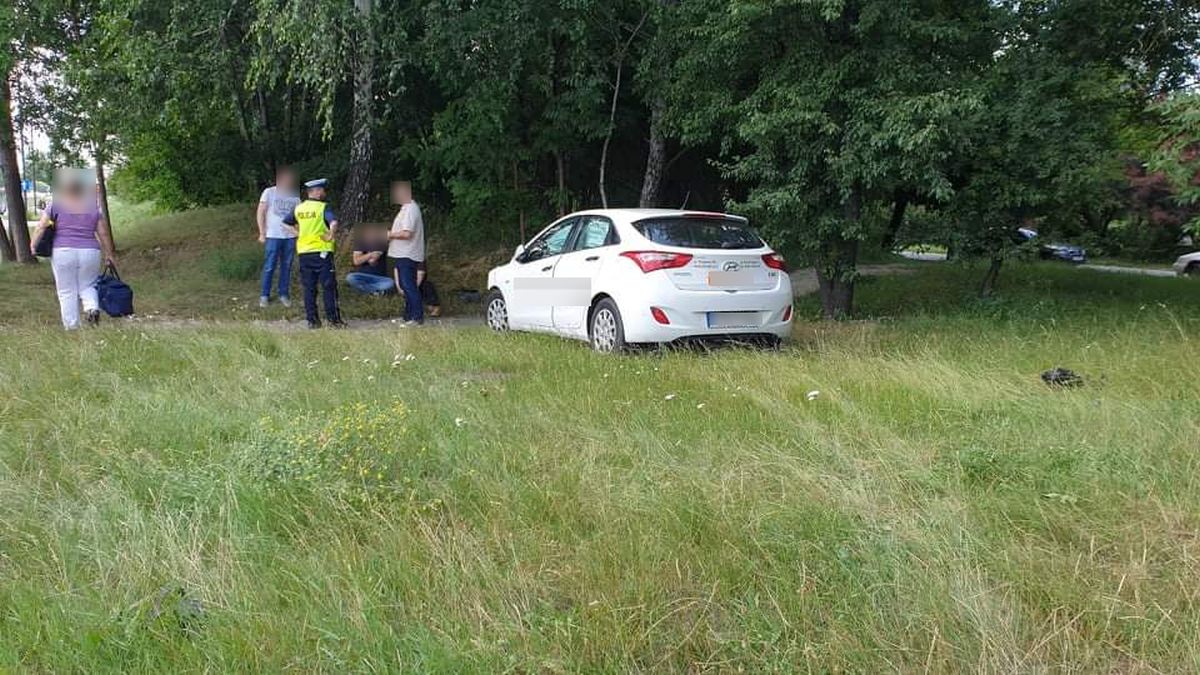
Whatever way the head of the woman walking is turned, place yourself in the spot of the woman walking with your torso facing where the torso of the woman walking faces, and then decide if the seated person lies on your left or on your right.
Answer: on your right

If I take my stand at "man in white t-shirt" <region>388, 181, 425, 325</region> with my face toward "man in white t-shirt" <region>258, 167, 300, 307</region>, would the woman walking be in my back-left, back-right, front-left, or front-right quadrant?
front-left

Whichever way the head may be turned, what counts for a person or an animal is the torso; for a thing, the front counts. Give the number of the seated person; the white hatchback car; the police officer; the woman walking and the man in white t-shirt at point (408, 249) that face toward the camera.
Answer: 1

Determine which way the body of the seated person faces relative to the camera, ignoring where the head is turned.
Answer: toward the camera

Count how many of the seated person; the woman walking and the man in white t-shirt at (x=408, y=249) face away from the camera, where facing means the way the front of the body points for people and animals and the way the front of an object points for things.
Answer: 1

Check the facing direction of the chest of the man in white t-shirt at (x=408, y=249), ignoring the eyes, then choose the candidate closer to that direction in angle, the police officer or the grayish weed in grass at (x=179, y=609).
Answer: the police officer

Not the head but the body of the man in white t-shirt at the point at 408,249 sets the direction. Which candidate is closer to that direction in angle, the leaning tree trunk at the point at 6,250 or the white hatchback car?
the leaning tree trunk

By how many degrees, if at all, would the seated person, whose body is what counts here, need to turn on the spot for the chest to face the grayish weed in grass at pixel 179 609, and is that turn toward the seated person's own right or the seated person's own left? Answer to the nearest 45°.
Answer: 0° — they already face it

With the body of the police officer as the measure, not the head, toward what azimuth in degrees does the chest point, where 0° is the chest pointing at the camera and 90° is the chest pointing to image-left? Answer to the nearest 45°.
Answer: approximately 225°

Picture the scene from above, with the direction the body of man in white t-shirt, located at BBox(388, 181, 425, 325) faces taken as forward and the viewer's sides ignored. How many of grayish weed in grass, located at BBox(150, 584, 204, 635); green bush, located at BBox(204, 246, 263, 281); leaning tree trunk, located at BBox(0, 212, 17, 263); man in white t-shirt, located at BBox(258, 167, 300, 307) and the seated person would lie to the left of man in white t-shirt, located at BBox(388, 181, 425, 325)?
1

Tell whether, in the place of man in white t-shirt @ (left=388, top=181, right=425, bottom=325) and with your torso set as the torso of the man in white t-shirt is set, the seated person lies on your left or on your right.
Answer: on your right

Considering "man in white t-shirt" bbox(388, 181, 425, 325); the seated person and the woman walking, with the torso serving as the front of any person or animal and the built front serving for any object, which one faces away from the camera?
the woman walking

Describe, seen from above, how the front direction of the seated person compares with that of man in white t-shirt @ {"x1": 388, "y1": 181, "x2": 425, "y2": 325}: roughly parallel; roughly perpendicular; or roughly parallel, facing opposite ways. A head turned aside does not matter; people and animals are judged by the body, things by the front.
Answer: roughly perpendicular

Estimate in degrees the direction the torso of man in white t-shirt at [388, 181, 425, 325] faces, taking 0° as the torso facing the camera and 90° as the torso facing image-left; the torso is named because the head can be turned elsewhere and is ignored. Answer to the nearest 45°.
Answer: approximately 90°

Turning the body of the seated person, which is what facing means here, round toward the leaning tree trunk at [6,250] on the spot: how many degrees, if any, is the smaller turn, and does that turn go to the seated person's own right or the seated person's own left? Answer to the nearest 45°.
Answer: approximately 135° to the seated person's own right

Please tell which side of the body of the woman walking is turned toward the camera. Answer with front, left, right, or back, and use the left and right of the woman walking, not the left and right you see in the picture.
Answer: back
